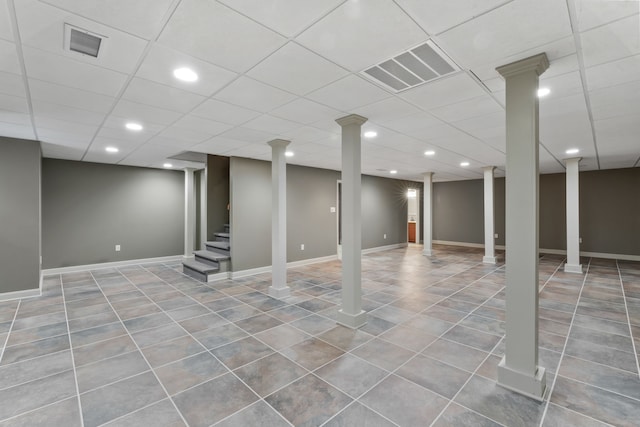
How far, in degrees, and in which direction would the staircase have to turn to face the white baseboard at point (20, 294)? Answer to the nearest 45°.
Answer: approximately 45° to its right

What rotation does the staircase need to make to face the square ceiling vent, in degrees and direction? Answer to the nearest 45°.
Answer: approximately 45° to its left

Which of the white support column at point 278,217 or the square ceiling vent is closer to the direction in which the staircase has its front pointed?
the square ceiling vent

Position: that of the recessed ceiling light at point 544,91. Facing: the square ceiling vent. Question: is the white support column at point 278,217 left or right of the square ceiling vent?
right

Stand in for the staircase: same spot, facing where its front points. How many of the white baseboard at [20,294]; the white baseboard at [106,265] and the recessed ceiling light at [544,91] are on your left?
1

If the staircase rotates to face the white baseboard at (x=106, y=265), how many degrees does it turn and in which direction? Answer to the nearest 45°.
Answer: approximately 90° to its right

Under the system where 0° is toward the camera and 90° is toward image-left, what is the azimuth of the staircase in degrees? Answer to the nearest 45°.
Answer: approximately 45°

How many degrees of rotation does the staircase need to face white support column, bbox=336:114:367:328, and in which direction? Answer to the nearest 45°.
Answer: approximately 90° to its left

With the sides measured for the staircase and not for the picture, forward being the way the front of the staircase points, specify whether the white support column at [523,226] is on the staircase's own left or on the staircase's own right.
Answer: on the staircase's own left

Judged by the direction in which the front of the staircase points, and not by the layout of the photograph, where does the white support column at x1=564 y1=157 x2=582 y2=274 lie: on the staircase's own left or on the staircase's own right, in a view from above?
on the staircase's own left

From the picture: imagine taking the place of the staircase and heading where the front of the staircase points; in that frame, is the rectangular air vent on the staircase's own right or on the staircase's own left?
on the staircase's own left

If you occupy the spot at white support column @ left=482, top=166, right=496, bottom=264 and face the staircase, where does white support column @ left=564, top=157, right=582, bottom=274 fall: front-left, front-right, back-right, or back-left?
back-left

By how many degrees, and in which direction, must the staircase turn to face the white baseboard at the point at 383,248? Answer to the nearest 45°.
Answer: approximately 135° to its left
